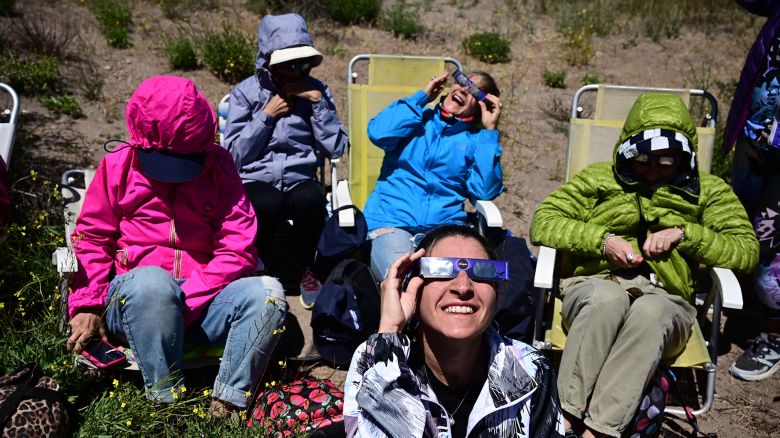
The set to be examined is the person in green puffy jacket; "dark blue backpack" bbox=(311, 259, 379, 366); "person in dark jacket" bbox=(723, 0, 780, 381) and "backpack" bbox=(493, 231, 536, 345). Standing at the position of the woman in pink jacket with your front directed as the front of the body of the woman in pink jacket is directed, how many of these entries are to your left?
4

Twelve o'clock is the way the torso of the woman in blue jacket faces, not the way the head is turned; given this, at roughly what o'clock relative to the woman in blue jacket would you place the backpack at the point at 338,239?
The backpack is roughly at 2 o'clock from the woman in blue jacket.

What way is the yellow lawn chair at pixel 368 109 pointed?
toward the camera

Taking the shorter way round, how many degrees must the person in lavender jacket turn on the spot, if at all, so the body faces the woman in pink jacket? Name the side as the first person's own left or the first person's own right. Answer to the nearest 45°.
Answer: approximately 45° to the first person's own right

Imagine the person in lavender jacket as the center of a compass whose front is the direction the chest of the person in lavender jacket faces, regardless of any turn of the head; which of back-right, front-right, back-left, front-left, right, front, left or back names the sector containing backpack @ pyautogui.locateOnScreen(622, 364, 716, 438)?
front-left

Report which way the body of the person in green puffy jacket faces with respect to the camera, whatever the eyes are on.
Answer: toward the camera

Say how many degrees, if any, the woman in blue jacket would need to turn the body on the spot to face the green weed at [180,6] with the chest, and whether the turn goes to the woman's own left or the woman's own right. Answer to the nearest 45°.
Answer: approximately 135° to the woman's own right

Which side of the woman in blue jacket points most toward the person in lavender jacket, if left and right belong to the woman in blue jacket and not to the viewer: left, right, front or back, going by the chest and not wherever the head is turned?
right

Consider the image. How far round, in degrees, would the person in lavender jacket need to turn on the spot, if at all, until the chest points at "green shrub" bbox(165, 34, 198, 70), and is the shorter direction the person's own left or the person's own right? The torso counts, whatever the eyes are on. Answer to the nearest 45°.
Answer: approximately 180°

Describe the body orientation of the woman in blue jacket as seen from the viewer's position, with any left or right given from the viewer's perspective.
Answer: facing the viewer

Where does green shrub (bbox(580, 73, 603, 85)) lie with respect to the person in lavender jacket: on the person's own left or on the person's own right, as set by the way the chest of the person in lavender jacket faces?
on the person's own left

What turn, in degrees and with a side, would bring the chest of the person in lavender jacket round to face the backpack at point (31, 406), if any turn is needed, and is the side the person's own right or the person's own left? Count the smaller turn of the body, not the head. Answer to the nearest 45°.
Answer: approximately 45° to the person's own right

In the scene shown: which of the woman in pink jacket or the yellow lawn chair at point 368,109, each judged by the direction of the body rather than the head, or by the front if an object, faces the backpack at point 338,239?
the yellow lawn chair

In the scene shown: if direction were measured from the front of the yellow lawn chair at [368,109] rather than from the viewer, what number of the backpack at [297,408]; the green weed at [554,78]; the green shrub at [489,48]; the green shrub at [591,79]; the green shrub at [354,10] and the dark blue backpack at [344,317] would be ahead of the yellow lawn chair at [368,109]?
2

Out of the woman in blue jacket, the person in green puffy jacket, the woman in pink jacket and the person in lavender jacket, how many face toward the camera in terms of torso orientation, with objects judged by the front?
4

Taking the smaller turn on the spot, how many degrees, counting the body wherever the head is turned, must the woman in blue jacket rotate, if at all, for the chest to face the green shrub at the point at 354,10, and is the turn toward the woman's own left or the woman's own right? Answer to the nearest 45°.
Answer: approximately 180°

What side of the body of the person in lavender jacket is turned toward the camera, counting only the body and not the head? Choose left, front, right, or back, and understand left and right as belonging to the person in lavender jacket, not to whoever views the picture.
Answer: front
